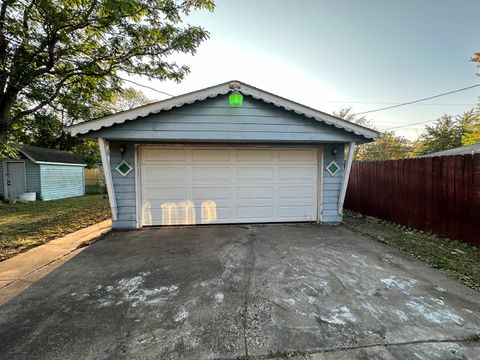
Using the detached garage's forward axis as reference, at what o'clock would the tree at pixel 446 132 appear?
The tree is roughly at 8 o'clock from the detached garage.

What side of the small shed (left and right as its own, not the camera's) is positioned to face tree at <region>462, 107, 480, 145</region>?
left

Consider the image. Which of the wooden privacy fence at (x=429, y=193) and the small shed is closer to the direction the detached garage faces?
the wooden privacy fence

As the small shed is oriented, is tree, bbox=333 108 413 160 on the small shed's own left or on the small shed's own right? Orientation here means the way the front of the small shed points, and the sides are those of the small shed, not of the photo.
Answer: on the small shed's own left

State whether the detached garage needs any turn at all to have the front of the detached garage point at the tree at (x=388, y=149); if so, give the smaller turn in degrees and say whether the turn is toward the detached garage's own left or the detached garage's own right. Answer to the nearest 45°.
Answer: approximately 135° to the detached garage's own left

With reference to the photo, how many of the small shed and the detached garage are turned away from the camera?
0

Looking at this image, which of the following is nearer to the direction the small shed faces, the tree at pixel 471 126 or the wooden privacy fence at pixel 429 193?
the wooden privacy fence

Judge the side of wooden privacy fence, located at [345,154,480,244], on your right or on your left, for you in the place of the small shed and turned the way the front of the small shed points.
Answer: on your left

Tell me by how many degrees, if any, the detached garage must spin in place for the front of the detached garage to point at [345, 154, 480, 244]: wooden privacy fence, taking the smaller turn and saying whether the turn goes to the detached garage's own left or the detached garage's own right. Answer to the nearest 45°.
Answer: approximately 90° to the detached garage's own left

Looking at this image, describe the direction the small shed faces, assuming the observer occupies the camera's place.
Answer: facing the viewer and to the left of the viewer

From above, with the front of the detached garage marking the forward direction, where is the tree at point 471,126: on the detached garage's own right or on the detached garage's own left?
on the detached garage's own left
